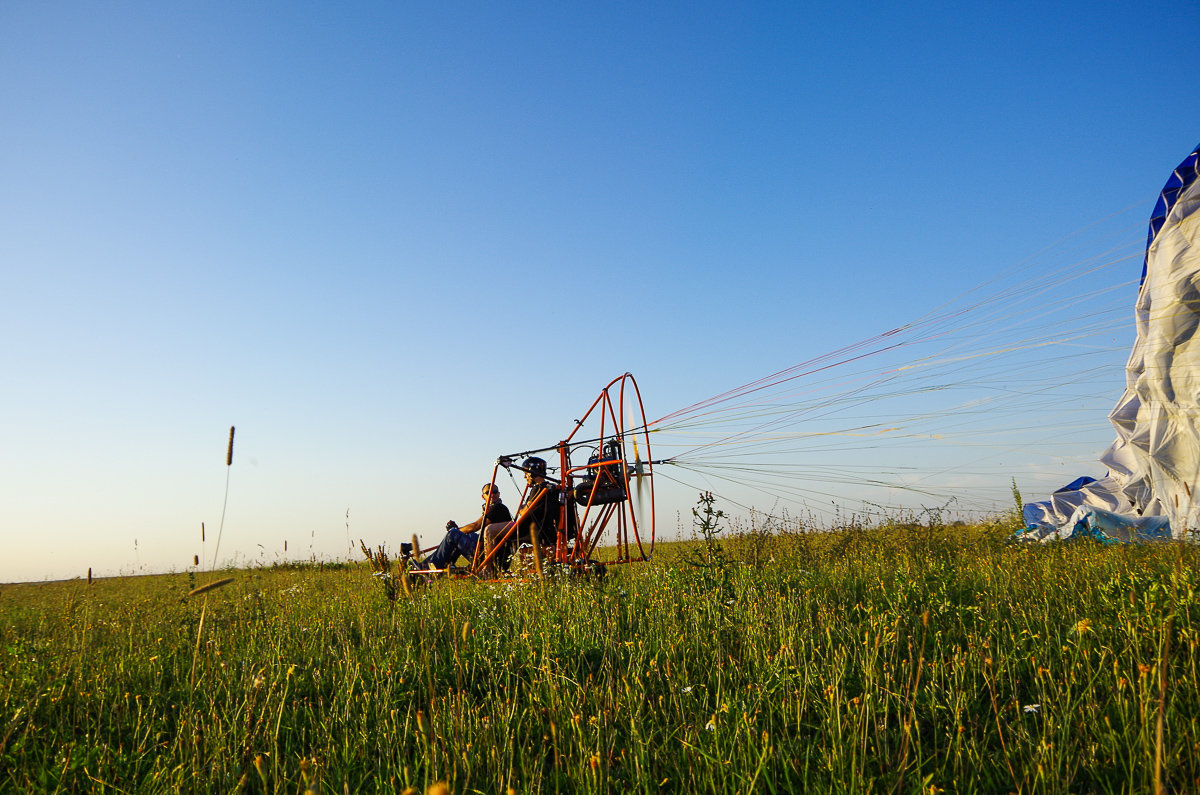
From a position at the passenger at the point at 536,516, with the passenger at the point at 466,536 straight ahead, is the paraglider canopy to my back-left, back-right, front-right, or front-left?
back-right

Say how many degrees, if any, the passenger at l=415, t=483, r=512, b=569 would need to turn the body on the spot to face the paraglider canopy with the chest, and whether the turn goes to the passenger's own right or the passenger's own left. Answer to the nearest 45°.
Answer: approximately 180°

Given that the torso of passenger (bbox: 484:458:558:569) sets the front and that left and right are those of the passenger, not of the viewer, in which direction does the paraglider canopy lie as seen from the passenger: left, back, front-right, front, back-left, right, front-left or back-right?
back

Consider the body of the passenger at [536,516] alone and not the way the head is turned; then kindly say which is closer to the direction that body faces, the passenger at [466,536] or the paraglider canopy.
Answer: the passenger

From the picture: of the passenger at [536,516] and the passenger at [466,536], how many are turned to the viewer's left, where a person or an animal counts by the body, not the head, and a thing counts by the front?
2

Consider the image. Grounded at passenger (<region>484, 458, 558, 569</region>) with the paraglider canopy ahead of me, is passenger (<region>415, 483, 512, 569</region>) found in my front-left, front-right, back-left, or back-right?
back-left

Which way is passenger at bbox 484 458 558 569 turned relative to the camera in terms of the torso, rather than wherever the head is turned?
to the viewer's left

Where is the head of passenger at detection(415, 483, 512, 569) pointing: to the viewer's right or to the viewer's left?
to the viewer's left

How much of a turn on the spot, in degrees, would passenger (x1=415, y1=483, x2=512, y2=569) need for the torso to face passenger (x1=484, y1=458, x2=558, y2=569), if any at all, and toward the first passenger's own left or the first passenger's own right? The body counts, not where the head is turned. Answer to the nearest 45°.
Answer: approximately 135° to the first passenger's own left

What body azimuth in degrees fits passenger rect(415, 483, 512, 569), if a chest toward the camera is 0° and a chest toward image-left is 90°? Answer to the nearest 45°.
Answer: approximately 90°

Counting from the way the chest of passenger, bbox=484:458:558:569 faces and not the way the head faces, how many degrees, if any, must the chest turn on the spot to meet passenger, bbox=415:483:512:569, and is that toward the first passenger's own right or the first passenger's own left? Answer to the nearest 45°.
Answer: approximately 45° to the first passenger's own right
